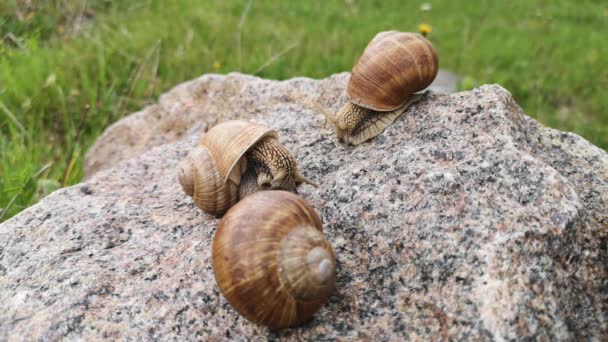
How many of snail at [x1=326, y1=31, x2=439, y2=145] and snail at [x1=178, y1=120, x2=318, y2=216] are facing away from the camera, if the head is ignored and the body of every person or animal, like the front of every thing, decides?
0

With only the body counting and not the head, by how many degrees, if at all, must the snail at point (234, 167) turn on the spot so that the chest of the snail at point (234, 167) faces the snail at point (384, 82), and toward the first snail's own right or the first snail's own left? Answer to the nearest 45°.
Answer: approximately 90° to the first snail's own left

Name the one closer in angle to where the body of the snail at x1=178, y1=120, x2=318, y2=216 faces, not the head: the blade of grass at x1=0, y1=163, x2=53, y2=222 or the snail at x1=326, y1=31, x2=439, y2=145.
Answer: the snail

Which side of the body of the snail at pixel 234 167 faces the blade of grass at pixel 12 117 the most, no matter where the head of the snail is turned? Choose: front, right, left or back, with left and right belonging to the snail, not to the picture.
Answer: back

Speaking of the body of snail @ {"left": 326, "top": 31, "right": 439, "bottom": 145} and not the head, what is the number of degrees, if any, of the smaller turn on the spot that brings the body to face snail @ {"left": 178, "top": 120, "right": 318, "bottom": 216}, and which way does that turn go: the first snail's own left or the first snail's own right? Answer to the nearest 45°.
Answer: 0° — it already faces it

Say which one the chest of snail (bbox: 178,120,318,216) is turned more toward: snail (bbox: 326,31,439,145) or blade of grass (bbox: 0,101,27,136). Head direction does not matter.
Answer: the snail

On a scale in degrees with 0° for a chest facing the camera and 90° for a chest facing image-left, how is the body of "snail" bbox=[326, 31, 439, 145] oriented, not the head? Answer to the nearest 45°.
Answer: approximately 45°

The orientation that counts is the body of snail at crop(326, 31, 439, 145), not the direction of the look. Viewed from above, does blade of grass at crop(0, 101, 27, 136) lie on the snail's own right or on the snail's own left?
on the snail's own right

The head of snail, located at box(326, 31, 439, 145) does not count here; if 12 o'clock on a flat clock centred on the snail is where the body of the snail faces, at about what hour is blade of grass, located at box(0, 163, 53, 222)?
The blade of grass is roughly at 1 o'clock from the snail.

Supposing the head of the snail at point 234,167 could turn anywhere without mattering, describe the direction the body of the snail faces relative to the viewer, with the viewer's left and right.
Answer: facing the viewer and to the right of the viewer
